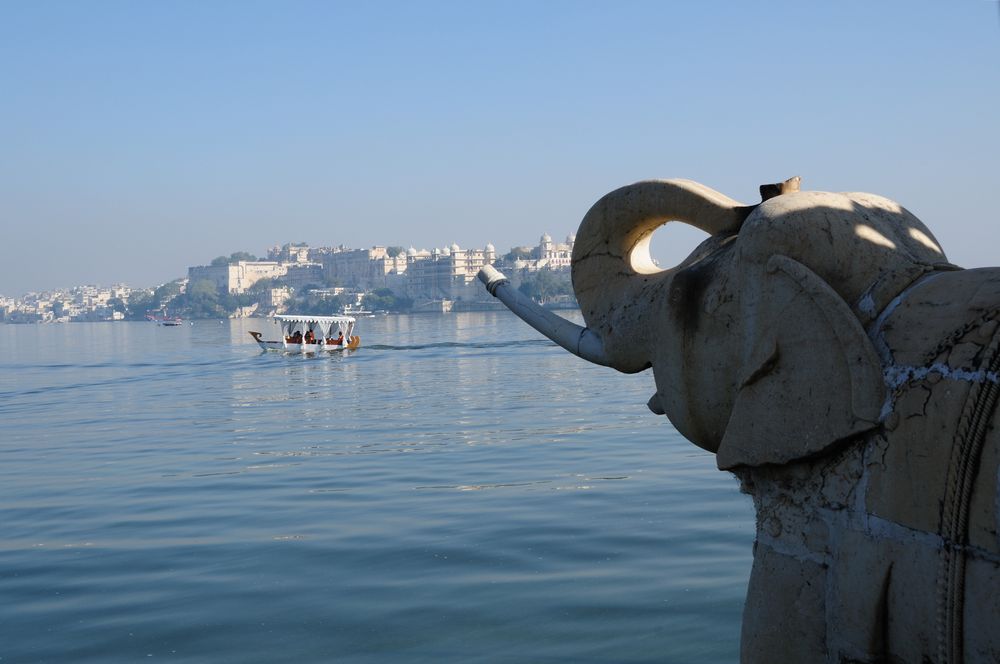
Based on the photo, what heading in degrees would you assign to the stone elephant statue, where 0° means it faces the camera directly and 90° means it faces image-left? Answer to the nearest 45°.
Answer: approximately 90°
